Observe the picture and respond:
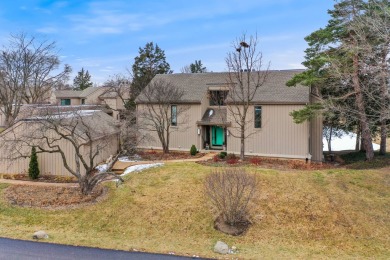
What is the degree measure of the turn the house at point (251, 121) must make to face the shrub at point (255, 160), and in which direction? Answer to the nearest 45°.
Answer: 0° — it already faces it

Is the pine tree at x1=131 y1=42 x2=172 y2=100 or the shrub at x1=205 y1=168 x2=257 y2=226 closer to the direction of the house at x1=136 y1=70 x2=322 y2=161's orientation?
the shrub

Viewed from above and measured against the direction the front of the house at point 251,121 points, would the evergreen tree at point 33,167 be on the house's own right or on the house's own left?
on the house's own right

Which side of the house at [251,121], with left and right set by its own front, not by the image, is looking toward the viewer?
front

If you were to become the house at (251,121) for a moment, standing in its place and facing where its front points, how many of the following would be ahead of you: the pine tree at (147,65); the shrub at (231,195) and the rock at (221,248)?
2

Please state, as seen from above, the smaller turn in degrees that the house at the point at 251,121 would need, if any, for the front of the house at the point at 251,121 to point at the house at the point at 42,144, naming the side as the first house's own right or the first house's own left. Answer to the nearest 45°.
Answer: approximately 45° to the first house's own right

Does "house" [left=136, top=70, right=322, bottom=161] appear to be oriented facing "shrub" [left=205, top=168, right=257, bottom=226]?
yes

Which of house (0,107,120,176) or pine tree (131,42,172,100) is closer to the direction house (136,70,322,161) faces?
the house

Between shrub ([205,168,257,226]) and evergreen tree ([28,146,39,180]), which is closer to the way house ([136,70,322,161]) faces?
the shrub

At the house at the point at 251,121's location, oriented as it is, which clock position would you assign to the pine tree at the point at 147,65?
The pine tree is roughly at 5 o'clock from the house.

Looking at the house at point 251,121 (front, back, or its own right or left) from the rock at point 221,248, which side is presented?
front
